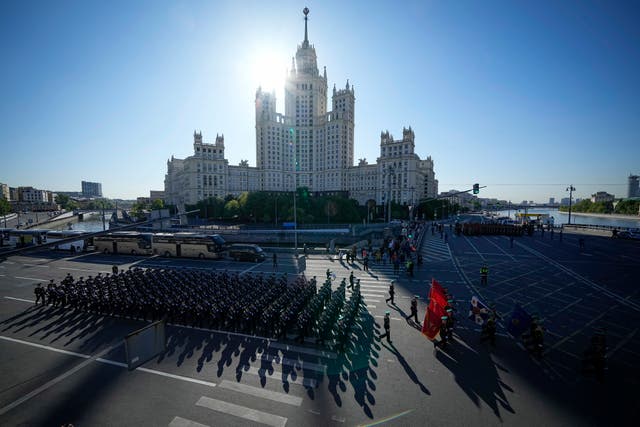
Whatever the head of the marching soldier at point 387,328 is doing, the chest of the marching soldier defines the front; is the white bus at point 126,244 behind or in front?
behind

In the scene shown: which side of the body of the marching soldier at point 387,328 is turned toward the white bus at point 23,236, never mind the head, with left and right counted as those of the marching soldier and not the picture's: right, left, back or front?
back

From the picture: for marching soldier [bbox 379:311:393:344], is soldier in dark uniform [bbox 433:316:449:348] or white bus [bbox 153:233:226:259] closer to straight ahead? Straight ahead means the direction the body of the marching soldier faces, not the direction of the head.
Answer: the soldier in dark uniform

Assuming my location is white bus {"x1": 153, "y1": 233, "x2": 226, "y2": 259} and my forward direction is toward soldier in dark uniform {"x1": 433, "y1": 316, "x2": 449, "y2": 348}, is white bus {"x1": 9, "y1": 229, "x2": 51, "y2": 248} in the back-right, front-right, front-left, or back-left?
back-right
